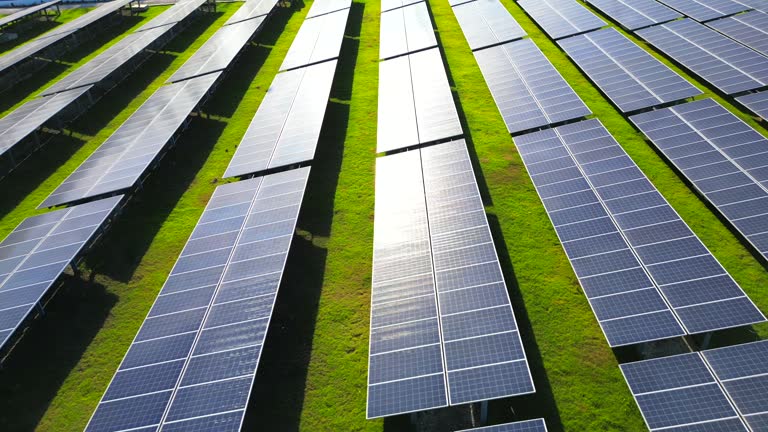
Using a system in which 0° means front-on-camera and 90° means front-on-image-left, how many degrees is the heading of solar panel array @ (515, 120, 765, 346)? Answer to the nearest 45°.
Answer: approximately 45°

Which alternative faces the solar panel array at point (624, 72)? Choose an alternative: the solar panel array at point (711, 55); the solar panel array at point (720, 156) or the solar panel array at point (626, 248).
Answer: the solar panel array at point (711, 55)

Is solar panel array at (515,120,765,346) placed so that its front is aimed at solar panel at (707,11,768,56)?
no

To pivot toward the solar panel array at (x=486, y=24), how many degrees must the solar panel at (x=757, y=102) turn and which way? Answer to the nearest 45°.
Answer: approximately 90° to its right

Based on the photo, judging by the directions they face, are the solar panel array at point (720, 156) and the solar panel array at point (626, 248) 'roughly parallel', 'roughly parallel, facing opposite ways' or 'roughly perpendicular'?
roughly parallel

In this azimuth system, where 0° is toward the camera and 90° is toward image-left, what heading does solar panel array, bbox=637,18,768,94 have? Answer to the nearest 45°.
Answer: approximately 45°

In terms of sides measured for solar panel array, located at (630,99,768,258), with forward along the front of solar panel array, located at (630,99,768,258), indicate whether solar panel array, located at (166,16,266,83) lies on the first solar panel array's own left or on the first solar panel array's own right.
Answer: on the first solar panel array's own right

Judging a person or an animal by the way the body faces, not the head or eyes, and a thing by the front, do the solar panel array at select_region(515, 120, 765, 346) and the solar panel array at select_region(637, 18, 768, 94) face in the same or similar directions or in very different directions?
same or similar directions

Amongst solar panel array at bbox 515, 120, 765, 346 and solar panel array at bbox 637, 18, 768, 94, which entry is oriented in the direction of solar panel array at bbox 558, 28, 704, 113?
solar panel array at bbox 637, 18, 768, 94

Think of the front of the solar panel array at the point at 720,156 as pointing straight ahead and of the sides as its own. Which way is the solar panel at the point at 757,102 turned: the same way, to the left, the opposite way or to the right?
the same way

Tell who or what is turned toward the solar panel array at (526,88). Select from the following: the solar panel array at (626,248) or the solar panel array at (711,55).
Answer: the solar panel array at (711,55)

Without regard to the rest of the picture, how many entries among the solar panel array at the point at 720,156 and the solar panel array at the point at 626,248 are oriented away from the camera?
0

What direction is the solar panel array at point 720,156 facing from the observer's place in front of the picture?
facing the viewer and to the left of the viewer
